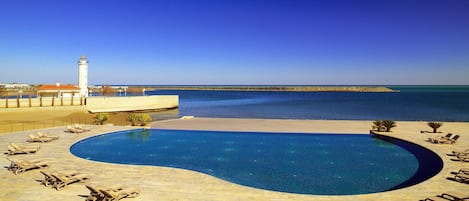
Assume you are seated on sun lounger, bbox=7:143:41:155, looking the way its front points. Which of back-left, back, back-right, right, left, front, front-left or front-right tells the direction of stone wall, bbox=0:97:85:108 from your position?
left

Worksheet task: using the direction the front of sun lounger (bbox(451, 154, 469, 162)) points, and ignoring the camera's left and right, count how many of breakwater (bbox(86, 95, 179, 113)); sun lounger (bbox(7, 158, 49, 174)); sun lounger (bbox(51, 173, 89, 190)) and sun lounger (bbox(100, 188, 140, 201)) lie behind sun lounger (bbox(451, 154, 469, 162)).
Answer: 0

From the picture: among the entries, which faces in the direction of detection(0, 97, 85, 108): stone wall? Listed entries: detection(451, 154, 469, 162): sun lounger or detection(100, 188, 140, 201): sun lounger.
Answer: detection(451, 154, 469, 162): sun lounger

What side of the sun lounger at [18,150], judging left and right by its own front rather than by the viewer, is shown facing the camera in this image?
right

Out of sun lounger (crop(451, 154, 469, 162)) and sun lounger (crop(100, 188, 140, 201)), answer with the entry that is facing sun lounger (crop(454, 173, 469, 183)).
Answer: sun lounger (crop(100, 188, 140, 201))

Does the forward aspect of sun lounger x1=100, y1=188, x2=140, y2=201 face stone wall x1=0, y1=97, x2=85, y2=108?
no

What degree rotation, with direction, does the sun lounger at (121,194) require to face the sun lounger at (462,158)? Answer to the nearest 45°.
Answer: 0° — it already faces it

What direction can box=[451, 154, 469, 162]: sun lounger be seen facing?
to the viewer's left

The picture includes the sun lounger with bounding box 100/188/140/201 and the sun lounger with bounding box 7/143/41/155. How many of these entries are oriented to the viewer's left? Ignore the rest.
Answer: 0

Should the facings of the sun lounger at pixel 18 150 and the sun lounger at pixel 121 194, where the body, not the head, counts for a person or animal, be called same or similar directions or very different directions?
same or similar directions

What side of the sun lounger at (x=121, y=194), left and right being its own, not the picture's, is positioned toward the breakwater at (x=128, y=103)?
left

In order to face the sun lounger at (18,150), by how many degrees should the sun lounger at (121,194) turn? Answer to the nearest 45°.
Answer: approximately 135° to its left

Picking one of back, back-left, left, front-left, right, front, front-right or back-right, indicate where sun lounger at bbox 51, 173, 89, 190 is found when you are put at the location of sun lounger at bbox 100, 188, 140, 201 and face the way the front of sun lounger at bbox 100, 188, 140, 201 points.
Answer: back-left

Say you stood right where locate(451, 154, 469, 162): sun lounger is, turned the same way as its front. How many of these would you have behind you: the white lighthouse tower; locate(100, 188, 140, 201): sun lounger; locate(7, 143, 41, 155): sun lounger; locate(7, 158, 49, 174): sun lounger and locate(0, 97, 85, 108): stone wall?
0

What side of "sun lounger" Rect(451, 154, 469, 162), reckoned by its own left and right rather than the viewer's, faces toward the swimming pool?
front

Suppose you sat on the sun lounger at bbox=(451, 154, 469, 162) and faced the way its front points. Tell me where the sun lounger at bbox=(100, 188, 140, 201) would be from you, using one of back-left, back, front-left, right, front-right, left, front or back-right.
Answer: front-left

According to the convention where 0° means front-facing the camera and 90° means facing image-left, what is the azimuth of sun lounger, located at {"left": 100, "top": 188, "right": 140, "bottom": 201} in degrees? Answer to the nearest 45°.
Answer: approximately 270°

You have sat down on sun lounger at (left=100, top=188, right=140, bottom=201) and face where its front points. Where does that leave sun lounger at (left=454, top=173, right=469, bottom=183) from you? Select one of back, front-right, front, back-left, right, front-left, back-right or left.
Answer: front
